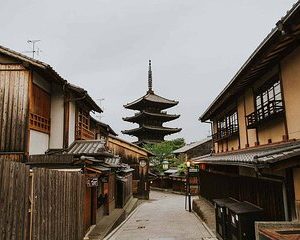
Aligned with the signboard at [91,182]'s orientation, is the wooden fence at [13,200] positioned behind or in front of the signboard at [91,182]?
in front

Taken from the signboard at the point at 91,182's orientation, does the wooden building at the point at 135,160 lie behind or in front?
behind

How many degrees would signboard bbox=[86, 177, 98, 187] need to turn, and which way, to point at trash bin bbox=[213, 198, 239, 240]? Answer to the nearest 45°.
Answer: approximately 45° to its left

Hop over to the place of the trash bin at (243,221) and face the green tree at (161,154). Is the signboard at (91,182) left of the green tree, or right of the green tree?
left

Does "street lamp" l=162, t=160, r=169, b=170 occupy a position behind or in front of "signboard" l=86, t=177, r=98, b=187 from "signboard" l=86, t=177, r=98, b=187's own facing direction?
behind

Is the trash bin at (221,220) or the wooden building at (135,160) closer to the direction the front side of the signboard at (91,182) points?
the trash bin

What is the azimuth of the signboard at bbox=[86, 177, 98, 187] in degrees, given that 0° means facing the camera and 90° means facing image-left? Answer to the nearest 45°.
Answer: approximately 0°

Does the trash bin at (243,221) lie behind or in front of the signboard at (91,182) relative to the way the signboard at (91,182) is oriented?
in front

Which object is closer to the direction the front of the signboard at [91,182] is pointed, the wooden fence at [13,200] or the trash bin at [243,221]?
the wooden fence

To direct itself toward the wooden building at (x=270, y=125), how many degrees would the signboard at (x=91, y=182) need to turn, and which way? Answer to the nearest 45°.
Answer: approximately 45° to its left
